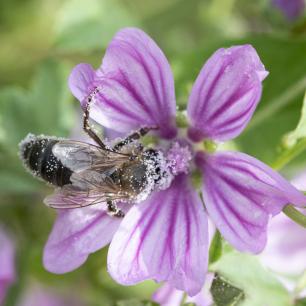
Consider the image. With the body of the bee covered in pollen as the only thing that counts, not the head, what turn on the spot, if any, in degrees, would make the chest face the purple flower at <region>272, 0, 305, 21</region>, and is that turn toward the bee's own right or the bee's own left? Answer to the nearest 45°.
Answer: approximately 45° to the bee's own left

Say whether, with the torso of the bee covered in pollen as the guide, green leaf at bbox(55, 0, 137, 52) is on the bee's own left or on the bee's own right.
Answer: on the bee's own left

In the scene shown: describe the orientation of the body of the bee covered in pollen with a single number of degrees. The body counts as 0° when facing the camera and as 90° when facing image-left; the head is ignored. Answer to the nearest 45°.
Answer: approximately 270°

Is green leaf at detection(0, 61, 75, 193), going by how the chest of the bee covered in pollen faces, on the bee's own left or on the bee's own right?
on the bee's own left
